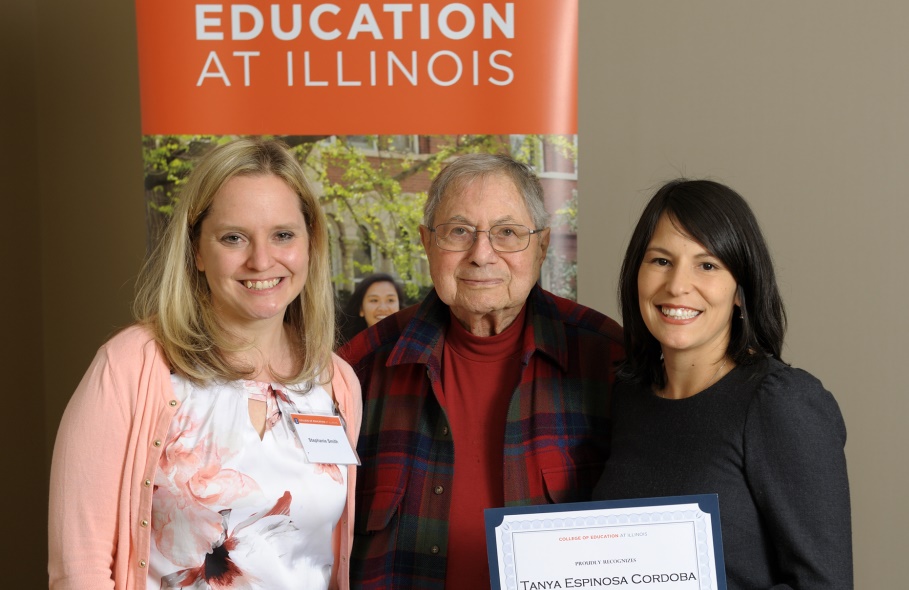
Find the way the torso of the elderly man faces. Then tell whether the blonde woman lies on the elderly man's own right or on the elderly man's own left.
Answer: on the elderly man's own right

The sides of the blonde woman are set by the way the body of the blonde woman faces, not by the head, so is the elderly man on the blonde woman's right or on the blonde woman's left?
on the blonde woman's left

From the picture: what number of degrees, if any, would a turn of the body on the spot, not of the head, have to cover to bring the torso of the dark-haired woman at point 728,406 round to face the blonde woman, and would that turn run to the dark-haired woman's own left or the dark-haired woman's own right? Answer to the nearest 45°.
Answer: approximately 45° to the dark-haired woman's own right

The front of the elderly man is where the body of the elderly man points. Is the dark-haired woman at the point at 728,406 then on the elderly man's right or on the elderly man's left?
on the elderly man's left

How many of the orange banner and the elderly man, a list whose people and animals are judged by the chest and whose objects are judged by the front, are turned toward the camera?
2

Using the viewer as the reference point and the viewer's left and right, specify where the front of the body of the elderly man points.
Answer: facing the viewer

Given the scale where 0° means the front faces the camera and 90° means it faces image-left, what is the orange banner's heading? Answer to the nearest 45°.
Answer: approximately 0°
